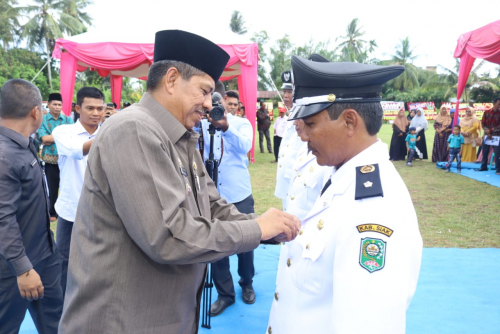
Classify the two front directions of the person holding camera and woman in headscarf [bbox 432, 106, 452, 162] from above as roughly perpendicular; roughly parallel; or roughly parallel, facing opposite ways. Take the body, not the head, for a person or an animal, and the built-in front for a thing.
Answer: roughly parallel

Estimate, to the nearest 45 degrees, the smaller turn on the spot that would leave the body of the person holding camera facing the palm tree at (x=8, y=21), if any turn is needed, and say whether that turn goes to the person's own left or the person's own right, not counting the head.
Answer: approximately 90° to the person's own right

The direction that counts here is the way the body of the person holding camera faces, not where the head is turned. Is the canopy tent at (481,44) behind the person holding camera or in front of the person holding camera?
behind

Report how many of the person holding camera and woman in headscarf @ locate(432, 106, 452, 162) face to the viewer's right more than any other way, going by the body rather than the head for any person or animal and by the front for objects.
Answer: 0

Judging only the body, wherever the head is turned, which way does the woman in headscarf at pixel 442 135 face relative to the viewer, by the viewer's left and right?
facing the viewer

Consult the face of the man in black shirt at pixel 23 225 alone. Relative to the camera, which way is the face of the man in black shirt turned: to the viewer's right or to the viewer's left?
to the viewer's right

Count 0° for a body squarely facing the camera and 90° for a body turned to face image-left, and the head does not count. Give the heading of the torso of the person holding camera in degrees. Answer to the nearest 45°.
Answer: approximately 45°
